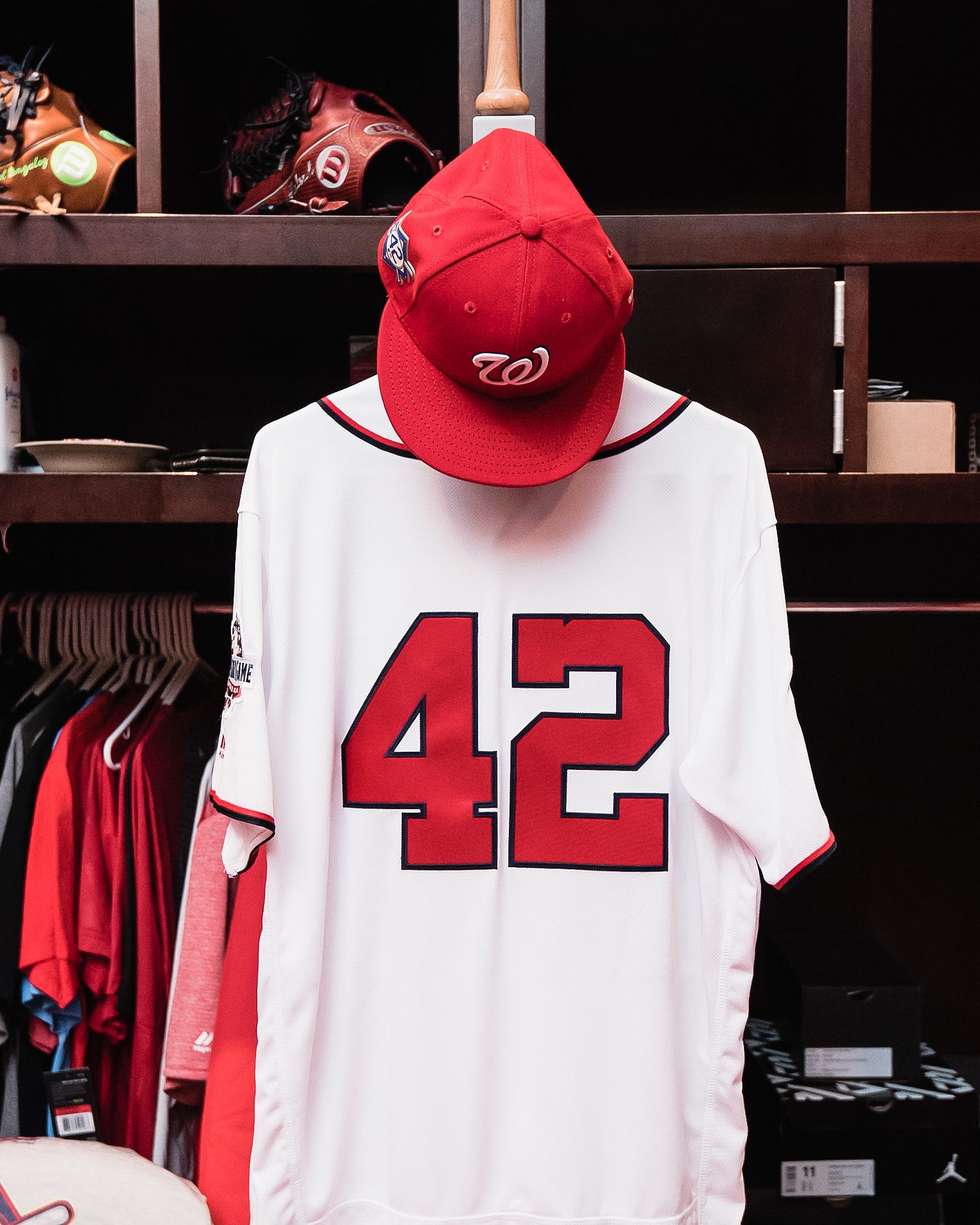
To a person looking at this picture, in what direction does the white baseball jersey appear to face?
facing away from the viewer

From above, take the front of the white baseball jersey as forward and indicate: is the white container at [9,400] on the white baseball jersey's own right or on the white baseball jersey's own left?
on the white baseball jersey's own left

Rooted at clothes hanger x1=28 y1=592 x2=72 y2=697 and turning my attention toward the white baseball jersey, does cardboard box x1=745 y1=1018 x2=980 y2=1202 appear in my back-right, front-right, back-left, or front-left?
front-left
